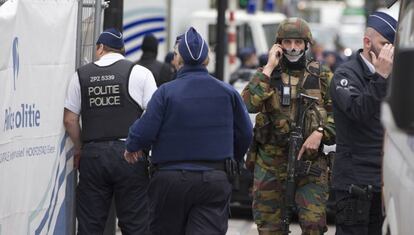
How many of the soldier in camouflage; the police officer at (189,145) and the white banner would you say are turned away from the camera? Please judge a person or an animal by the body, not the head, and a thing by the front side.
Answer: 1

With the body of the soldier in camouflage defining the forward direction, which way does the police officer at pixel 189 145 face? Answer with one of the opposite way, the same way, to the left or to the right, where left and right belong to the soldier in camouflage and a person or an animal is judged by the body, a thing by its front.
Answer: the opposite way

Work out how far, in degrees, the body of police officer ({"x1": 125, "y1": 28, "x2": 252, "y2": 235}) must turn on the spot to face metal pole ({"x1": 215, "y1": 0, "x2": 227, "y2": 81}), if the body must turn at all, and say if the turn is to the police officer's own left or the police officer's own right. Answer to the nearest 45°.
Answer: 0° — they already face it

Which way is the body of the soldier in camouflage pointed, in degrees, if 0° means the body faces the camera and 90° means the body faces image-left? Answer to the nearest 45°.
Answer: approximately 0°

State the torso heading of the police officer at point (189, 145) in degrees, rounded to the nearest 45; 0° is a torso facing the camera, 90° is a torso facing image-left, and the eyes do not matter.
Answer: approximately 180°
